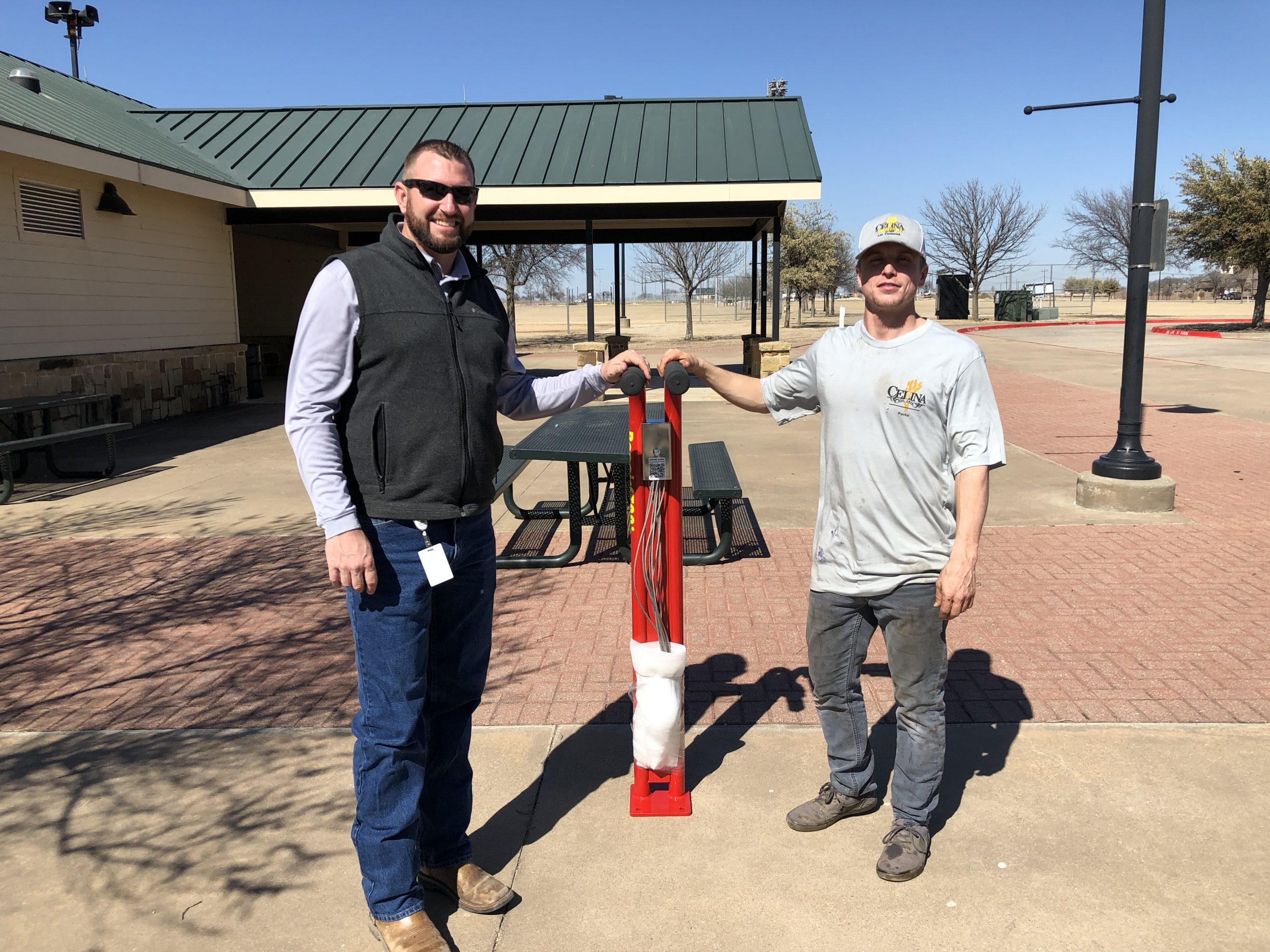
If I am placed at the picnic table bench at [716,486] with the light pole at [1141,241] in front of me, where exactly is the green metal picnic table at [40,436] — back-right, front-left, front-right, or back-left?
back-left

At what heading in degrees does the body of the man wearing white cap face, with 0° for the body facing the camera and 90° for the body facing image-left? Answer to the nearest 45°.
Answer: approximately 0°

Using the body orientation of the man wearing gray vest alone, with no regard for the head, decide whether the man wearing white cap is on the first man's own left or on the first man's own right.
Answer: on the first man's own left

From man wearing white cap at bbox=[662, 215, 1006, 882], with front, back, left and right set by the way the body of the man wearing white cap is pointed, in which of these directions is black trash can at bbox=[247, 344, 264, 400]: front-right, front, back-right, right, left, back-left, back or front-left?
back-right

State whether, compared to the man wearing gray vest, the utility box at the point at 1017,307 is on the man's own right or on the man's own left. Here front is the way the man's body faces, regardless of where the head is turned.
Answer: on the man's own left

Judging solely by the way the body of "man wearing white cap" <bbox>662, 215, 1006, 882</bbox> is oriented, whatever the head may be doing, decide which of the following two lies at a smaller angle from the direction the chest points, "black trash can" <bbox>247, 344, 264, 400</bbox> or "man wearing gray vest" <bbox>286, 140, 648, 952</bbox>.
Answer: the man wearing gray vest

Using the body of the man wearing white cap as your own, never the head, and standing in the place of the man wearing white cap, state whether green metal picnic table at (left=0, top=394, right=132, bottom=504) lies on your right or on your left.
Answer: on your right

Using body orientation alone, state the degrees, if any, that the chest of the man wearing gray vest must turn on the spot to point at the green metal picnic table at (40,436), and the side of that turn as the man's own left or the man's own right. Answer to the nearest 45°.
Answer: approximately 180°

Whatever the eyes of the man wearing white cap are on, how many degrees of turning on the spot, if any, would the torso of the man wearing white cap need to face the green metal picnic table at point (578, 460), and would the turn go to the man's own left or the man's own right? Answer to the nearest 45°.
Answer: approximately 135° to the man's own right

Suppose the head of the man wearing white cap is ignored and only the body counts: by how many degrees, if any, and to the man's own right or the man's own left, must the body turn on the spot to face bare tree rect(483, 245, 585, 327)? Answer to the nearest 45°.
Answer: approximately 180°

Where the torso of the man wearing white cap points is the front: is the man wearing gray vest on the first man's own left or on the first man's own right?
on the first man's own right
